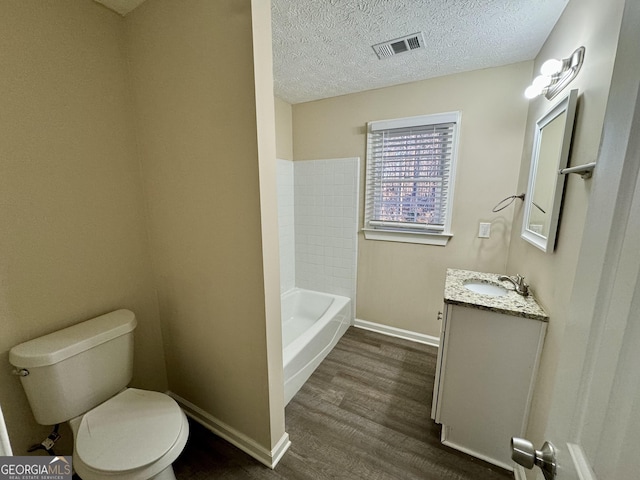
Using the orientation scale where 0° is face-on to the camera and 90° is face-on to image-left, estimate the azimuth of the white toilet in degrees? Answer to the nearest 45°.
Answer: approximately 315°

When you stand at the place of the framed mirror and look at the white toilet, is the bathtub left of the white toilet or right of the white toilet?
right

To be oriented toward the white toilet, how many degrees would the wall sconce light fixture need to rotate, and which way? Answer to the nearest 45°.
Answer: approximately 45° to its left

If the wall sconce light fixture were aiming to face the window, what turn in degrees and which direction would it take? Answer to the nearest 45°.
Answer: approximately 45° to its right

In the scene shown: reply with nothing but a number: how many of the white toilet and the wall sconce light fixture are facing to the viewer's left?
1

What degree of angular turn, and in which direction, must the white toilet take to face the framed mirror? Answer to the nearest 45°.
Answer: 0° — it already faces it

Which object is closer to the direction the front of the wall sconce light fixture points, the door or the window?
the window

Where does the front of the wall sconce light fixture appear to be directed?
to the viewer's left
